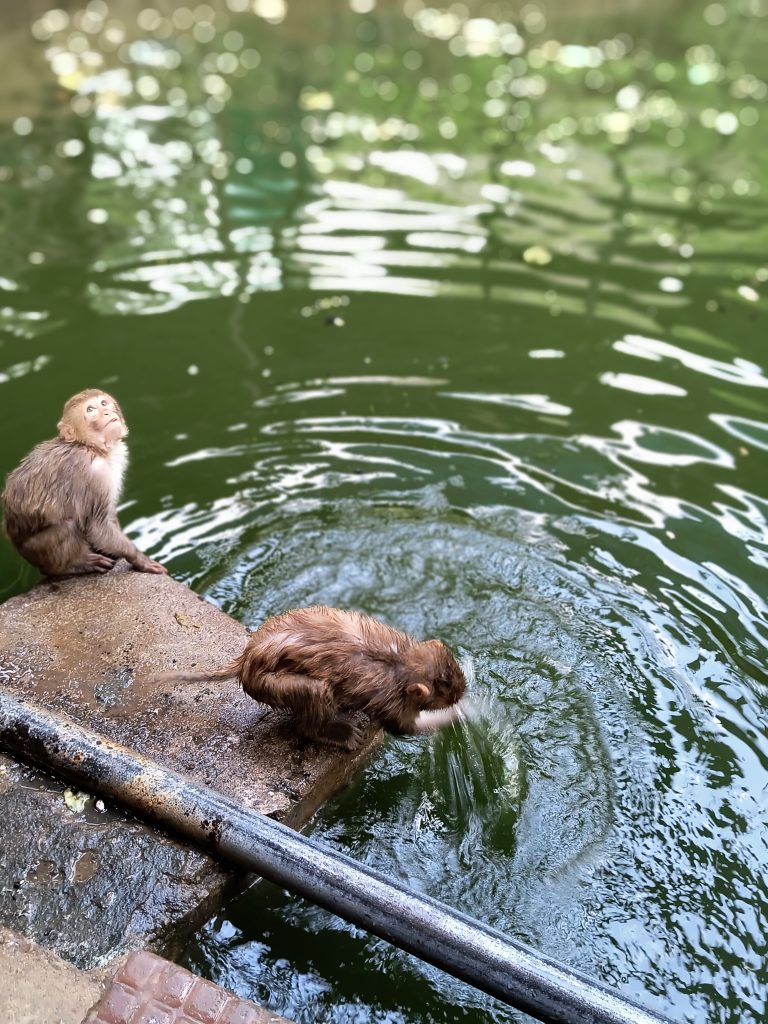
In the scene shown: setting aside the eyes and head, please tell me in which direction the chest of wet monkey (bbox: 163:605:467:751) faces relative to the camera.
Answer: to the viewer's right

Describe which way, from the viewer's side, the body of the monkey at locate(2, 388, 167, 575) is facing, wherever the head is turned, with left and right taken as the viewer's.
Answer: facing to the right of the viewer

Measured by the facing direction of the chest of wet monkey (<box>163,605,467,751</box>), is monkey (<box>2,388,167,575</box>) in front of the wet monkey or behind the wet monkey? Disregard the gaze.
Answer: behind

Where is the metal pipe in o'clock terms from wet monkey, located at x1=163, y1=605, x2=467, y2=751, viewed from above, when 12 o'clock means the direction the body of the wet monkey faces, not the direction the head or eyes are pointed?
The metal pipe is roughly at 3 o'clock from the wet monkey.

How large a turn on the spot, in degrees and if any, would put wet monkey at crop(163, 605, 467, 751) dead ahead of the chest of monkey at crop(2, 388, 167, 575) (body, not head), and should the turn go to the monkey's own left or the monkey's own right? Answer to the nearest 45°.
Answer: approximately 45° to the monkey's own right

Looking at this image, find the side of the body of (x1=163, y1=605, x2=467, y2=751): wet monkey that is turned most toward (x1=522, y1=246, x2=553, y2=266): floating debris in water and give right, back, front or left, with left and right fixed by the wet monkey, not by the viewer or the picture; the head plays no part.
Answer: left

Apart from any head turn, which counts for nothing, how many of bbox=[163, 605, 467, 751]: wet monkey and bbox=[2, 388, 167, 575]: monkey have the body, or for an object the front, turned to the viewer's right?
2

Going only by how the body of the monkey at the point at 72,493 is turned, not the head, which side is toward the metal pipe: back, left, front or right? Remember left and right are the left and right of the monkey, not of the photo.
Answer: right
